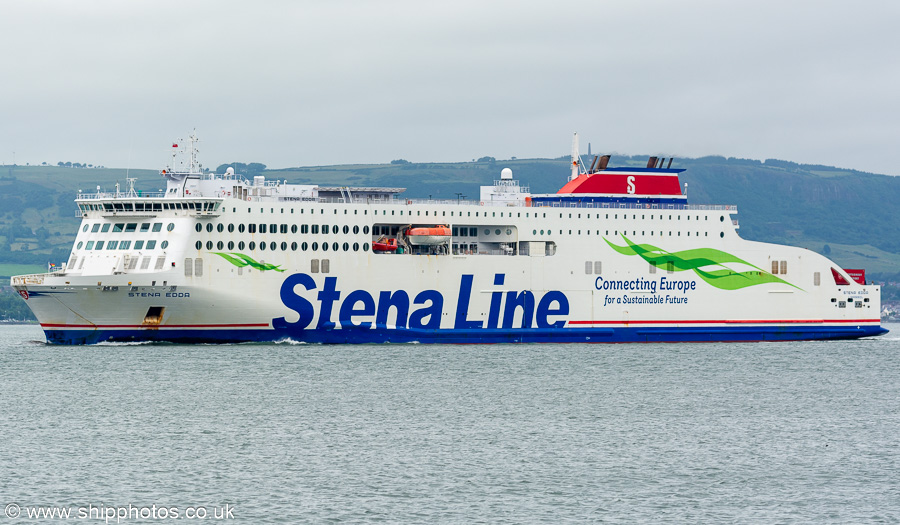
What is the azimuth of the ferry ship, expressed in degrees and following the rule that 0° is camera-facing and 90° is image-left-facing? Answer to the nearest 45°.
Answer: approximately 45°
